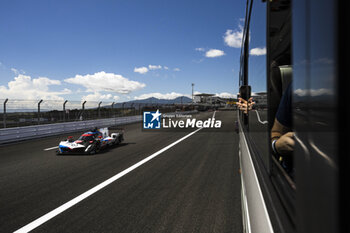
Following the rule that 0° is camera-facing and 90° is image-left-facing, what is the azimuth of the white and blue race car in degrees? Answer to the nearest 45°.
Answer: approximately 45°

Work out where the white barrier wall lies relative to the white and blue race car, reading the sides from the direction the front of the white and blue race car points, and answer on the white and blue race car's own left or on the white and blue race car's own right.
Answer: on the white and blue race car's own right
